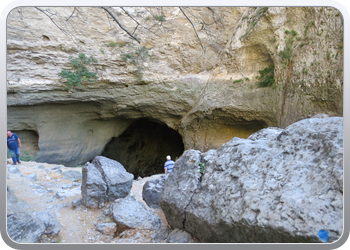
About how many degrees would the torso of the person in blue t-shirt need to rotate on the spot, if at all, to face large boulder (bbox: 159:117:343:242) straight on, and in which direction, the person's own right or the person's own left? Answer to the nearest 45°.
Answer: approximately 45° to the person's own left

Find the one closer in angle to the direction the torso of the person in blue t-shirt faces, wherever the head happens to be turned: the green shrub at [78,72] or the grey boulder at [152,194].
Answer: the grey boulder

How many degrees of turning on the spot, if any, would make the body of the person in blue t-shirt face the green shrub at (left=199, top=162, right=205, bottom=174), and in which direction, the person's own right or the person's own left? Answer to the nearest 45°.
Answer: approximately 45° to the person's own left

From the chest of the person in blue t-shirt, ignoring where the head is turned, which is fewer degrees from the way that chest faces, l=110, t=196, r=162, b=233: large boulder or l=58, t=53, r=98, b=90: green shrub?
the large boulder
